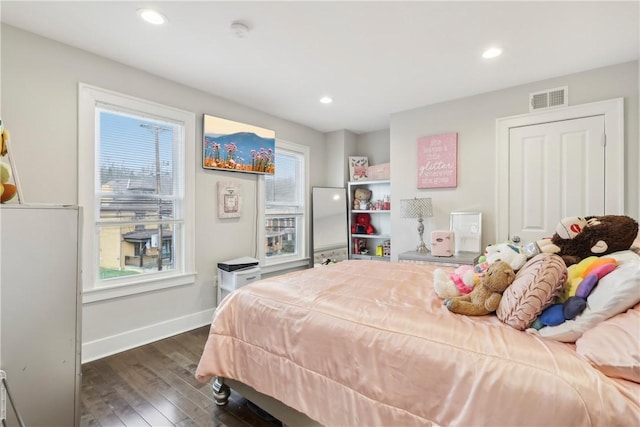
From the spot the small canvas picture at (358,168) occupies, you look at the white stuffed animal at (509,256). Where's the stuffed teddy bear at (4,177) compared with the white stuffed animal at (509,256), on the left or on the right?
right

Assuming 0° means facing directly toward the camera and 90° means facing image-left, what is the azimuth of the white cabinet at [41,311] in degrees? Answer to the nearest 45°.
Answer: approximately 270°

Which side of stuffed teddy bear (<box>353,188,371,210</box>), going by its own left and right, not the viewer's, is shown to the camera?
front

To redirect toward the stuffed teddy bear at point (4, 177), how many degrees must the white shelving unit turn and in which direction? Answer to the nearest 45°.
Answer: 0° — it already faces it

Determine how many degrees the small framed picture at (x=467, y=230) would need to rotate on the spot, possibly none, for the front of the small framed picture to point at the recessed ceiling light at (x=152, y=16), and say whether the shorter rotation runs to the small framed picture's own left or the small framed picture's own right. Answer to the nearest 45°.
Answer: approximately 45° to the small framed picture's own right

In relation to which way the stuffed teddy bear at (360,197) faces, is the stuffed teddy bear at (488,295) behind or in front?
in front

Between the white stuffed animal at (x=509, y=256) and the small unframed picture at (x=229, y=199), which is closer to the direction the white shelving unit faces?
the small unframed picture

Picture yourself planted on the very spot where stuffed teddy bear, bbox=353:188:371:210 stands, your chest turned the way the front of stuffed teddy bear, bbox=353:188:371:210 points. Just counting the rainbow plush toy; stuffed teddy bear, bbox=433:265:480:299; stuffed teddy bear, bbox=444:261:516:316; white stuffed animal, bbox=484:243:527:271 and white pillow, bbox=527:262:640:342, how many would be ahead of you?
5

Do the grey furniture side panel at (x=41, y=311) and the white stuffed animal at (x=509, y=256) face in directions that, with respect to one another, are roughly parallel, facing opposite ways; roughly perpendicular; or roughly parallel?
roughly perpendicular

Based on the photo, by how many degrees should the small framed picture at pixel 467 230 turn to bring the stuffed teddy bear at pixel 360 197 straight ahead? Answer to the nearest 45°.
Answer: approximately 135° to its right

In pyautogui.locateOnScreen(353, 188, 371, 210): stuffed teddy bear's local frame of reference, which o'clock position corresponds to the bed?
The bed is roughly at 12 o'clock from the stuffed teddy bear.
